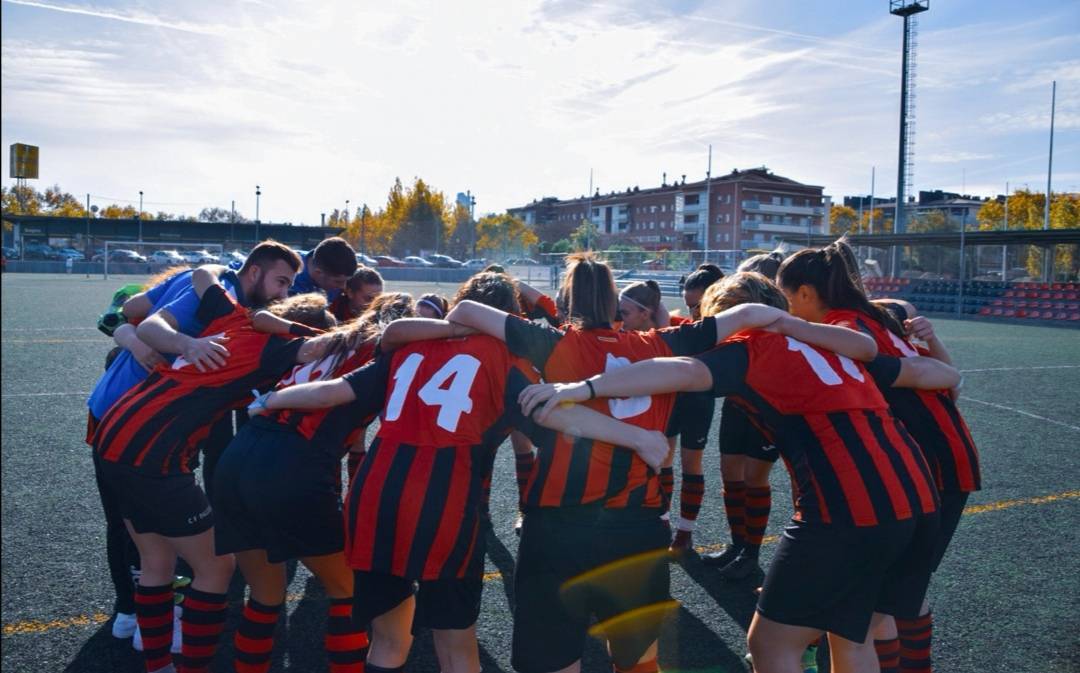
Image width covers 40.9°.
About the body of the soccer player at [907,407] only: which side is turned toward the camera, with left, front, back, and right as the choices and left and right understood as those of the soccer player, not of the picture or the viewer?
left

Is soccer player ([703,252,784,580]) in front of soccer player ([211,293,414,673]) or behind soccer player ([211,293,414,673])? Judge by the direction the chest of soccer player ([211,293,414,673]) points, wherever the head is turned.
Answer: in front

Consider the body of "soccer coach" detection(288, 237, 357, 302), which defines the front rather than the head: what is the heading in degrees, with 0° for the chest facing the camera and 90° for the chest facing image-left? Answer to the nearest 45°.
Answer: approximately 315°

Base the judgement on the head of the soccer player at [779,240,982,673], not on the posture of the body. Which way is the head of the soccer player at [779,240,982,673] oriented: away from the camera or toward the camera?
away from the camera

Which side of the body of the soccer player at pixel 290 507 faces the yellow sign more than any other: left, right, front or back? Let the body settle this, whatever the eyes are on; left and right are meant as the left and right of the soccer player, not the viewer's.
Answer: left

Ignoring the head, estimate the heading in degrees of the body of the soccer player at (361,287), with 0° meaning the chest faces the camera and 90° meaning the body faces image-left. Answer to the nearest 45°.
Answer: approximately 315°

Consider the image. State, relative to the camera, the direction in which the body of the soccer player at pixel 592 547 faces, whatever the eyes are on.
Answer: away from the camera

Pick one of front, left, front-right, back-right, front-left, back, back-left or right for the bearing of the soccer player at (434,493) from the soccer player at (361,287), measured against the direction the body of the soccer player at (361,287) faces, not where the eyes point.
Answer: front-right

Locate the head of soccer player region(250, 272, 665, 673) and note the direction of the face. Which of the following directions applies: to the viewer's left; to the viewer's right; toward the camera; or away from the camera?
away from the camera
